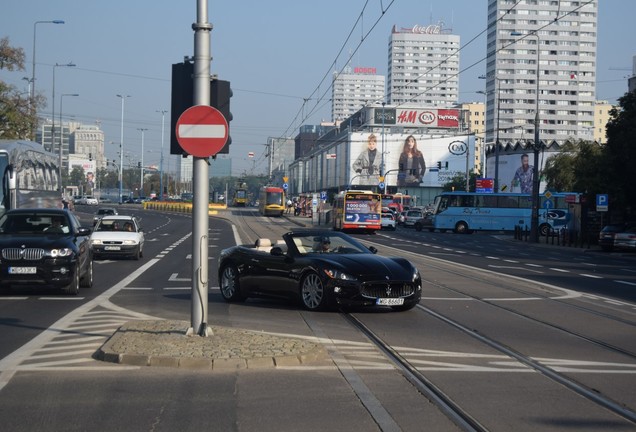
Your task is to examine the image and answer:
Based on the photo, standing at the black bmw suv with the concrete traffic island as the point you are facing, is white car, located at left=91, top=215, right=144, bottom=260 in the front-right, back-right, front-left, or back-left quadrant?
back-left

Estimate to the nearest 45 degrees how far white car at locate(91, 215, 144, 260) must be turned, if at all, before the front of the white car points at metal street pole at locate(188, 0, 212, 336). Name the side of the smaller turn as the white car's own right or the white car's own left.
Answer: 0° — it already faces it

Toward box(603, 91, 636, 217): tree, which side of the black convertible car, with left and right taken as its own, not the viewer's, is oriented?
left

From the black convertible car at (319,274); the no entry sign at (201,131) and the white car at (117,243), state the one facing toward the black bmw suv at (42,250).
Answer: the white car

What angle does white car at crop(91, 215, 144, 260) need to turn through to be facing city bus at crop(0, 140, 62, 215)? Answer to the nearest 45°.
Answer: approximately 135° to its right

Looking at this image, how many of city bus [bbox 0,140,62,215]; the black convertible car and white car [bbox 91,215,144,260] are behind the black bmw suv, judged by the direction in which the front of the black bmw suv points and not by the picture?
2

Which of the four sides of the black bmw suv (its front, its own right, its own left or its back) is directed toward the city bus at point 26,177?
back

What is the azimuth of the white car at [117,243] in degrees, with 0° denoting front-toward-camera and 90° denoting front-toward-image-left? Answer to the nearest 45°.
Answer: approximately 0°
